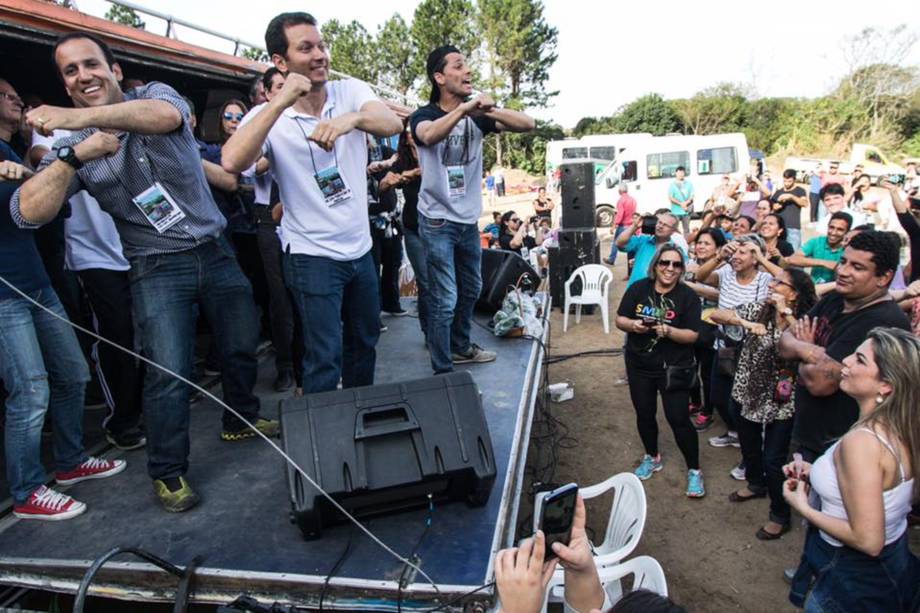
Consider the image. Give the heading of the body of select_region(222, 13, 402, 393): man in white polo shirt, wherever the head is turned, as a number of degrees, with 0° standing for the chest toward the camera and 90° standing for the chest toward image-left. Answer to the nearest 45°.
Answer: approximately 315°

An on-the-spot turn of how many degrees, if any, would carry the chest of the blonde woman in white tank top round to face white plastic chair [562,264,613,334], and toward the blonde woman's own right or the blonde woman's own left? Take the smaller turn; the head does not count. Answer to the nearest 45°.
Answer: approximately 45° to the blonde woman's own right

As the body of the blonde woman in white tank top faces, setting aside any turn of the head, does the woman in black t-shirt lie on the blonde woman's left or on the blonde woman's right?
on the blonde woman's right

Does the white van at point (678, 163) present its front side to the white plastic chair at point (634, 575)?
no

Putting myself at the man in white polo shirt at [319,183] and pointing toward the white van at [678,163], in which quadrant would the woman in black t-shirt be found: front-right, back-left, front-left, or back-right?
front-right

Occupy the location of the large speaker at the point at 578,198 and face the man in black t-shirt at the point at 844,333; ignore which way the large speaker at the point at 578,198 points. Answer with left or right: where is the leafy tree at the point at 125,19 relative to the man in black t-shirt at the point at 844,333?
right

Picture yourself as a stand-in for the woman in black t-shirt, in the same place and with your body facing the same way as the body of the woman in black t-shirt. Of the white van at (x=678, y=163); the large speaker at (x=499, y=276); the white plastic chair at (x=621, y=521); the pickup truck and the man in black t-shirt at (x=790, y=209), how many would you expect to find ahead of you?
1

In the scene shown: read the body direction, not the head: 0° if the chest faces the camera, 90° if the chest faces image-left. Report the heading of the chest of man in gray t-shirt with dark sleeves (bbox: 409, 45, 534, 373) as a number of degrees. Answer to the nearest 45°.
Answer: approximately 315°

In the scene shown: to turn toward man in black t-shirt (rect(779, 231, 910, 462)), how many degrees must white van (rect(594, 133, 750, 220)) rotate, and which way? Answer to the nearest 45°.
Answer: approximately 90° to its left

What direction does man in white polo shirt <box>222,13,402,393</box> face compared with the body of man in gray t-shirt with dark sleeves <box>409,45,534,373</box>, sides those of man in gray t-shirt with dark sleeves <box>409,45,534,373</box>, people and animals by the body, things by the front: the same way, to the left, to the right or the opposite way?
the same way

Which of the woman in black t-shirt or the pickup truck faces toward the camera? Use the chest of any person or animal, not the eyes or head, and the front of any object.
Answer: the woman in black t-shirt

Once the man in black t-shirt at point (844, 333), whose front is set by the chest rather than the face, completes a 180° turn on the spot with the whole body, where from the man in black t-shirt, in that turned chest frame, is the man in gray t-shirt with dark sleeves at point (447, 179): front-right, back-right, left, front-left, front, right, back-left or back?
back-left

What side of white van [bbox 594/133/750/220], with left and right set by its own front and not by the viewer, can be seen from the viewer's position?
left

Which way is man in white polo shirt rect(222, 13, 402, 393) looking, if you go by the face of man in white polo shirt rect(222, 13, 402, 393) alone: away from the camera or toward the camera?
toward the camera
